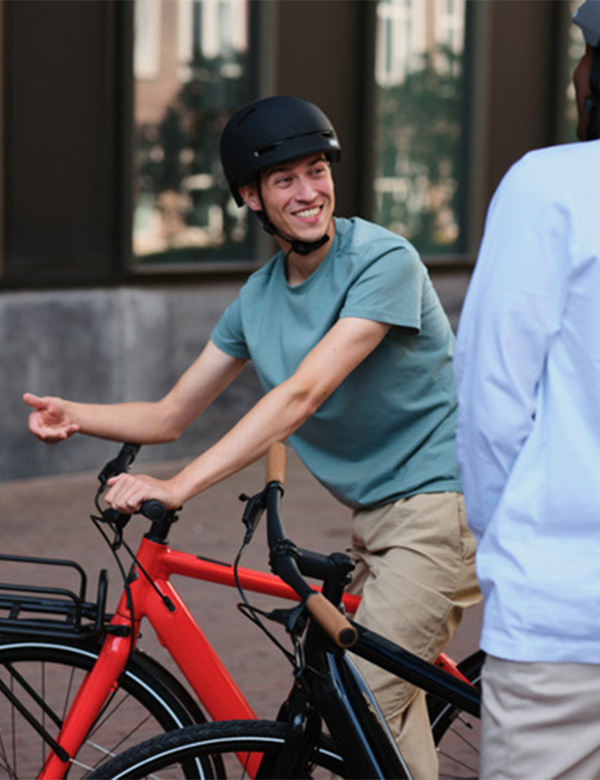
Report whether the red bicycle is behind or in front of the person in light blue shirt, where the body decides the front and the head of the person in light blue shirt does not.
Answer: in front

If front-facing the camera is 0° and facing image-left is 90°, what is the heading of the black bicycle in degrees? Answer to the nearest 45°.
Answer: approximately 90°

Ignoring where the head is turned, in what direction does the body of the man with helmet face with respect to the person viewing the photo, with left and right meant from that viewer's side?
facing the viewer and to the left of the viewer

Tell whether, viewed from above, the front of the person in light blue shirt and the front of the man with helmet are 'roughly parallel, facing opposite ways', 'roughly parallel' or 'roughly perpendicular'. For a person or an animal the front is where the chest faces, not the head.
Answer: roughly perpendicular

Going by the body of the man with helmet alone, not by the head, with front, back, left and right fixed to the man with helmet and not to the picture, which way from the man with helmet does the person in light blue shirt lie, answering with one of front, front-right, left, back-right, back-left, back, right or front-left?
front-left

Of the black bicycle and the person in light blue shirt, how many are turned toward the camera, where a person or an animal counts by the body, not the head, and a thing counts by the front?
0

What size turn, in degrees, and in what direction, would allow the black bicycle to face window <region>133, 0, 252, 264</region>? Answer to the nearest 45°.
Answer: approximately 90° to its right

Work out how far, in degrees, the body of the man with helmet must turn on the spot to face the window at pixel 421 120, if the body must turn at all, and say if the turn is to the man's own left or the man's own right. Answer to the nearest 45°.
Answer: approximately 135° to the man's own right

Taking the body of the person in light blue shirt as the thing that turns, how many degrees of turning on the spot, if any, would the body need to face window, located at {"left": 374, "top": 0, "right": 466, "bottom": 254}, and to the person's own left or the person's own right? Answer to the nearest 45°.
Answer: approximately 45° to the person's own right

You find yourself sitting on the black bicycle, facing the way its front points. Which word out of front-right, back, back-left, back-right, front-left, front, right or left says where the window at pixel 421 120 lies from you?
right

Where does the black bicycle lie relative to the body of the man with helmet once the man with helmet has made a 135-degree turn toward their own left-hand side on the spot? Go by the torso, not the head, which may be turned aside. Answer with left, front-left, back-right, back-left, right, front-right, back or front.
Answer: right

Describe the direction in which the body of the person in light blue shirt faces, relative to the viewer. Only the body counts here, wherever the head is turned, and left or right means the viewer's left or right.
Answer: facing away from the viewer and to the left of the viewer
